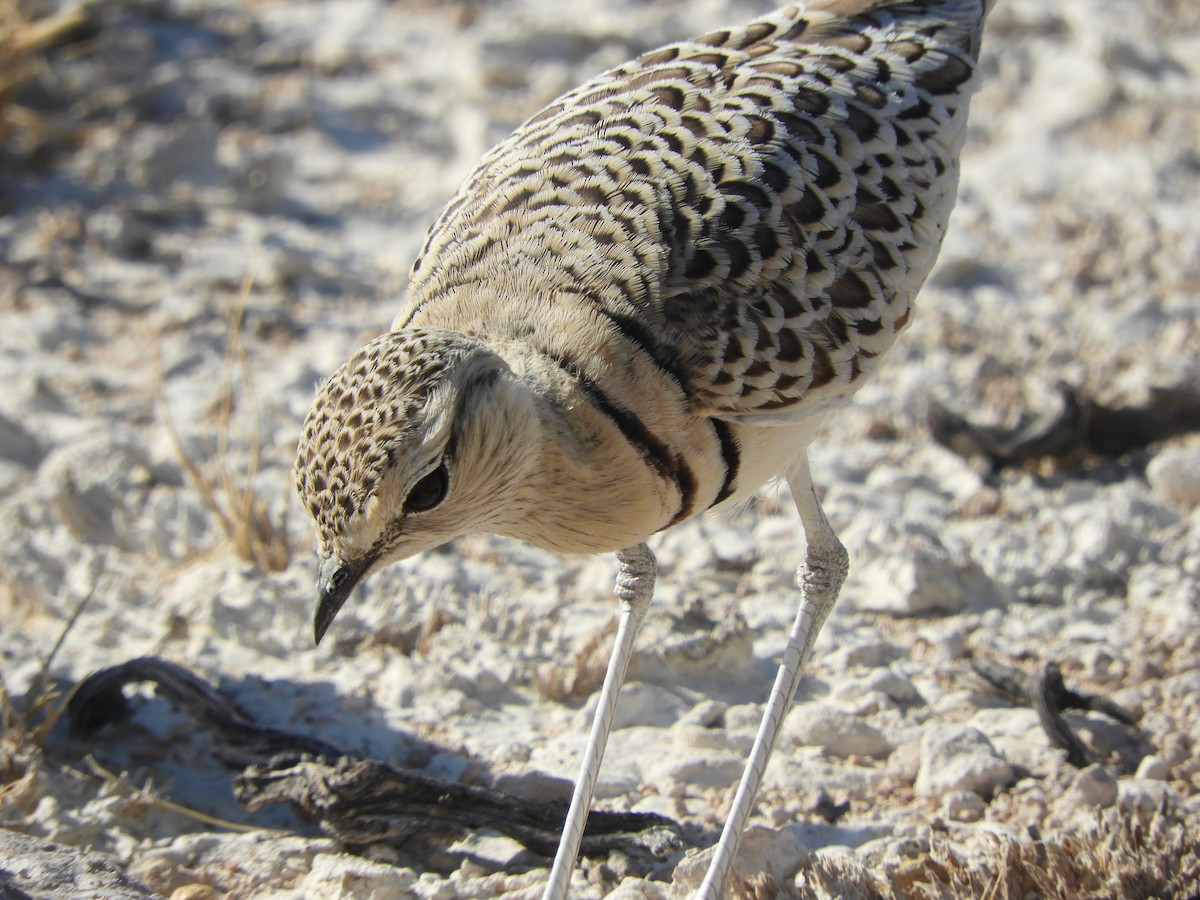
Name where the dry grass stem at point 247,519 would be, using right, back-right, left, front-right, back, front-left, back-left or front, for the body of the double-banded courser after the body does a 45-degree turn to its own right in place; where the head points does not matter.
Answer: front-right

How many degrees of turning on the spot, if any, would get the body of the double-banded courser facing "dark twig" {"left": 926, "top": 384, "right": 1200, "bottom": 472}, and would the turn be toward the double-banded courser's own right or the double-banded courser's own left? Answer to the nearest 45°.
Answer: approximately 180°

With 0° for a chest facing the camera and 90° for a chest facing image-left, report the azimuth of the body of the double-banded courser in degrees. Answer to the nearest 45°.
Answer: approximately 45°

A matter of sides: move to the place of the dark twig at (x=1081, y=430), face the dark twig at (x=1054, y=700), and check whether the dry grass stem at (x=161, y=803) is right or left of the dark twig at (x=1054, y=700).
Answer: right

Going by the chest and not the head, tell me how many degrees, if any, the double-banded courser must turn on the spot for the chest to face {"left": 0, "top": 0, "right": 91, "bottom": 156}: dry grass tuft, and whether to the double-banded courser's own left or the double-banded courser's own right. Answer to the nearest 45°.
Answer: approximately 90° to the double-banded courser's own right

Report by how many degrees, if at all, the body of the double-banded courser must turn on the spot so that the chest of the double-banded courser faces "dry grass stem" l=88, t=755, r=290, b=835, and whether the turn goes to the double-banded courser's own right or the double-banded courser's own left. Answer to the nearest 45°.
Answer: approximately 45° to the double-banded courser's own right
